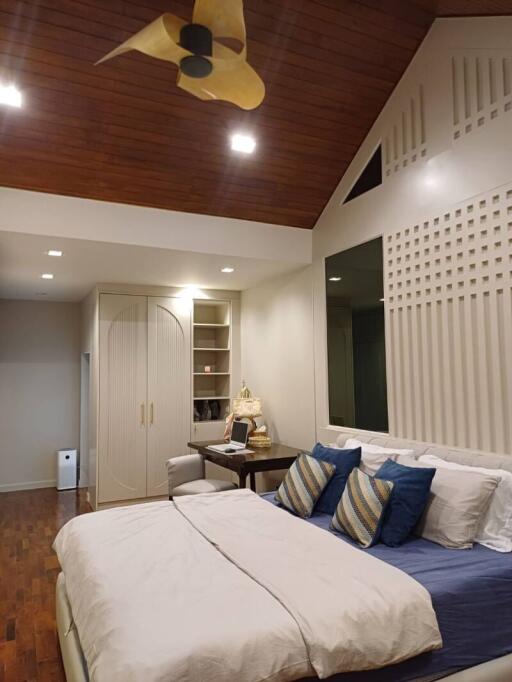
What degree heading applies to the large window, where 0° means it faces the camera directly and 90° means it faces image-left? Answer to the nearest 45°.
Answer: approximately 45°

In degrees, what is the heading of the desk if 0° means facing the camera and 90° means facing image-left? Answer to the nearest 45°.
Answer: approximately 45°

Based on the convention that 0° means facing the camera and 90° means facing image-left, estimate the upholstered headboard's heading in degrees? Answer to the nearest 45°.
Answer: approximately 45°

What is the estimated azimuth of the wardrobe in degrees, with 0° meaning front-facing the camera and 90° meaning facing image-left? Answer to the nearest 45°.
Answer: approximately 0°

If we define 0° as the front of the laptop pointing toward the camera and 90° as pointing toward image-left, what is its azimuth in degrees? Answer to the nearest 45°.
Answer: approximately 45°

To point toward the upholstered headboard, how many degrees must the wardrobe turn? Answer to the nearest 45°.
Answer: approximately 45° to its left
